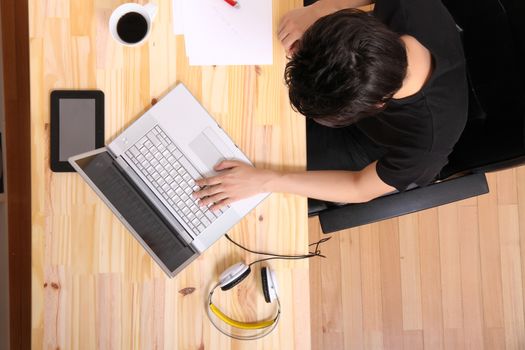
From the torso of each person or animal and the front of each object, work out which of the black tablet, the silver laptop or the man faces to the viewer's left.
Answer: the man

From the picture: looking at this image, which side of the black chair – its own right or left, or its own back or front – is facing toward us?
left

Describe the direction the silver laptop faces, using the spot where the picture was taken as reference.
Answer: facing away from the viewer and to the right of the viewer

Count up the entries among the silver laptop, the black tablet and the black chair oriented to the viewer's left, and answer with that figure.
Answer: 1

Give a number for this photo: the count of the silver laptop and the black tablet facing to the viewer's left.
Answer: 0

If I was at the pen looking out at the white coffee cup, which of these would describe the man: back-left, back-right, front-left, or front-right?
back-left

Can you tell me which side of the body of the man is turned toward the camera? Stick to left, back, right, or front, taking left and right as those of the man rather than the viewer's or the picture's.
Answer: left
